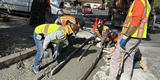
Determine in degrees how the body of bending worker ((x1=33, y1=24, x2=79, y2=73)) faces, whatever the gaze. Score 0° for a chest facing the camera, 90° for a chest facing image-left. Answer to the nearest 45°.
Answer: approximately 270°

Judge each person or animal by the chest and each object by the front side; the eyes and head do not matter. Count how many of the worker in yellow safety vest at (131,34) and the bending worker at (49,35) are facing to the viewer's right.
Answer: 1

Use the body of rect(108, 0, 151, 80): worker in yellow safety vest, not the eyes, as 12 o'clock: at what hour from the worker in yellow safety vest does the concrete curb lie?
The concrete curb is roughly at 12 o'clock from the worker in yellow safety vest.

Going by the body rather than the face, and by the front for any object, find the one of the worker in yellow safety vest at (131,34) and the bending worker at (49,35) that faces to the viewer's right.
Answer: the bending worker

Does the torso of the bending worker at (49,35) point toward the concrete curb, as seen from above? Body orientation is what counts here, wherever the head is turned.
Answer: no

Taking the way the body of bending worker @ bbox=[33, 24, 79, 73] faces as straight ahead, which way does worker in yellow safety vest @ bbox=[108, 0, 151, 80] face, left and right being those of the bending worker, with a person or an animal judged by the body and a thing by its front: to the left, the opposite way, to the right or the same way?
the opposite way

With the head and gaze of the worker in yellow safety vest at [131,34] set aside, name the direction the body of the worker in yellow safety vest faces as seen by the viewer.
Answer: to the viewer's left

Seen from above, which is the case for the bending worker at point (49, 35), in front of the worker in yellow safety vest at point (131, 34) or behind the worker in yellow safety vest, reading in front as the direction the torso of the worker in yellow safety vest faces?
in front
